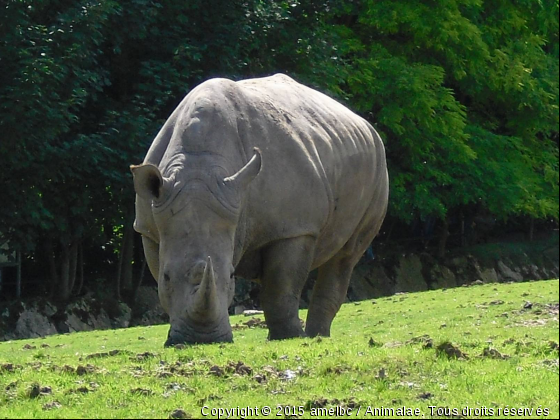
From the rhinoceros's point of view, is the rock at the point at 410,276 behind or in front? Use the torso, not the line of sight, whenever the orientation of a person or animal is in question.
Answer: behind

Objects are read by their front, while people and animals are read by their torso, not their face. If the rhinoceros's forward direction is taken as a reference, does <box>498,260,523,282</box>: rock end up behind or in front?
behind

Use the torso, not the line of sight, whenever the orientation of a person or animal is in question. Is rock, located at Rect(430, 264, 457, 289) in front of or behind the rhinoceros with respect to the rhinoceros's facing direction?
behind

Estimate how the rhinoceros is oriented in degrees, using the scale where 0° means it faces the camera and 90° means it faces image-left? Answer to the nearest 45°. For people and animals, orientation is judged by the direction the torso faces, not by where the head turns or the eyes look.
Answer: approximately 45°

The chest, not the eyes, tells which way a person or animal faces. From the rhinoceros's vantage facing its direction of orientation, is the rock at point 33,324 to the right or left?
on its right

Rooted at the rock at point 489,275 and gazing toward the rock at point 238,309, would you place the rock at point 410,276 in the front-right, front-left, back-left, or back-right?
front-right

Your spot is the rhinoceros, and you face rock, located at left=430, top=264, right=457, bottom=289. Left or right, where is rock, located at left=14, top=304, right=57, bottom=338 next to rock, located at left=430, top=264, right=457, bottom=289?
left

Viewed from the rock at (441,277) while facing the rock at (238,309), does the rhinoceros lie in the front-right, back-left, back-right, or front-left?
front-left
